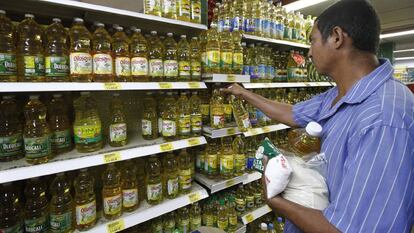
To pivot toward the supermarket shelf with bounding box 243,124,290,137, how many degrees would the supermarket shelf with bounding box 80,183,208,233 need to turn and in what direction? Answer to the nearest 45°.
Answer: approximately 90° to its left

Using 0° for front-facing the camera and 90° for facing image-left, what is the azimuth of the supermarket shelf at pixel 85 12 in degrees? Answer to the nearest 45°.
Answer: approximately 315°

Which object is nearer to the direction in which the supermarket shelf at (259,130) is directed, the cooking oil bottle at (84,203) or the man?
the man

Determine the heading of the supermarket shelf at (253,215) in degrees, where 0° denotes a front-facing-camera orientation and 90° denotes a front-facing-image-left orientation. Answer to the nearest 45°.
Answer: approximately 315°

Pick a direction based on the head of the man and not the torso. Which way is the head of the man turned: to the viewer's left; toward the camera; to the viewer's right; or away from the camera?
to the viewer's left

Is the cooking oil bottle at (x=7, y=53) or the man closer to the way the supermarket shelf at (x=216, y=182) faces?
the man
